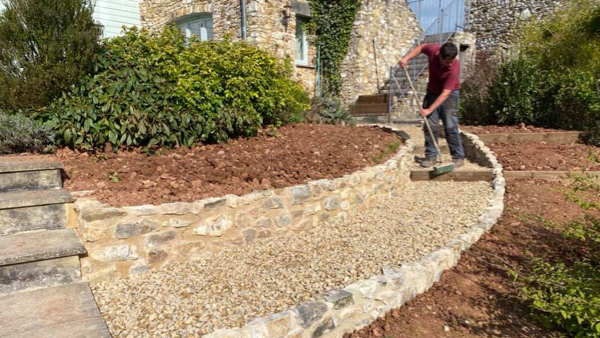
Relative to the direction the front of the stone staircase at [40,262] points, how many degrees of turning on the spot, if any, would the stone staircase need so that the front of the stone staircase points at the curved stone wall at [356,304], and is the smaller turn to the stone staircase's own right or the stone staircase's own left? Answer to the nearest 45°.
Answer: approximately 45° to the stone staircase's own left

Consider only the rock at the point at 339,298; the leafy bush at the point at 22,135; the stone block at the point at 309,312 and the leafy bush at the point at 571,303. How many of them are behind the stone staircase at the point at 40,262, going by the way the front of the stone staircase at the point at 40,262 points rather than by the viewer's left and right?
1

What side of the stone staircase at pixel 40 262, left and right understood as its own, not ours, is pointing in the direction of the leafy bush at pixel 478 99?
left

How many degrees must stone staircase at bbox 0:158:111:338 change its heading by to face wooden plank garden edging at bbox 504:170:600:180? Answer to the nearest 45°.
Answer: approximately 90° to its left

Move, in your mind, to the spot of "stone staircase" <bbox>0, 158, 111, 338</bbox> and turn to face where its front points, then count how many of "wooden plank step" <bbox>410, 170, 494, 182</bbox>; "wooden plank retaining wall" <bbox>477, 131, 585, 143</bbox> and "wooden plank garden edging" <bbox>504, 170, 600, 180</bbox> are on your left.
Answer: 3

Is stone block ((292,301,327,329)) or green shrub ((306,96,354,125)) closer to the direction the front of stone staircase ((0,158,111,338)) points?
the stone block

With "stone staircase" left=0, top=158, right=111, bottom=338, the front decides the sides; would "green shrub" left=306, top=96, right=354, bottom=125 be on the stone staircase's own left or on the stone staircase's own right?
on the stone staircase's own left

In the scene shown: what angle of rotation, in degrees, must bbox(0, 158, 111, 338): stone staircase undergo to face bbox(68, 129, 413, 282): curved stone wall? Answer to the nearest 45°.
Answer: approximately 90° to its left

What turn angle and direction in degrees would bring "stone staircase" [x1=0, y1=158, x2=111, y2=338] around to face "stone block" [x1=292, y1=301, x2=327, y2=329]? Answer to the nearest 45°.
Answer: approximately 45° to its left

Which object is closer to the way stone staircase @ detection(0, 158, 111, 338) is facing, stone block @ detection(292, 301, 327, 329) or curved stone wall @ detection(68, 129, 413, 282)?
the stone block
